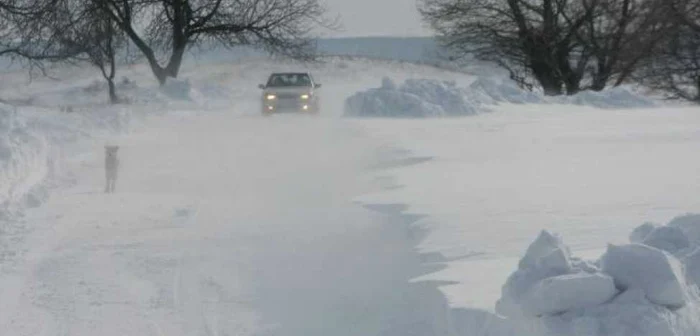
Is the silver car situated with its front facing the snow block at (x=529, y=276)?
yes

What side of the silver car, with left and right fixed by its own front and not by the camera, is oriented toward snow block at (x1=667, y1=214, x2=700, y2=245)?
front

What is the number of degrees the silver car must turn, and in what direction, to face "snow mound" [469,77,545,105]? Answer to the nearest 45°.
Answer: approximately 135° to its left

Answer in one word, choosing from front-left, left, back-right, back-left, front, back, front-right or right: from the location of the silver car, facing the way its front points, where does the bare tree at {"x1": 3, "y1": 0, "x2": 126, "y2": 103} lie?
back-right

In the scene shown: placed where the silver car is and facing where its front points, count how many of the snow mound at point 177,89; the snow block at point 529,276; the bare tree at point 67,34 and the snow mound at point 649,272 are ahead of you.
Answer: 2

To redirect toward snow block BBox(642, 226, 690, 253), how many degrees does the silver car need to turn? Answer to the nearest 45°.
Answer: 0° — it already faces it

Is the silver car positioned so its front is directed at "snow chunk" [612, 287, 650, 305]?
yes

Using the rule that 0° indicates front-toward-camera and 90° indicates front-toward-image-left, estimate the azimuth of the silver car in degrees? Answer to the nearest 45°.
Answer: approximately 0°

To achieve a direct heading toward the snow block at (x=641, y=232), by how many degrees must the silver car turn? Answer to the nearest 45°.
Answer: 0° — it already faces it

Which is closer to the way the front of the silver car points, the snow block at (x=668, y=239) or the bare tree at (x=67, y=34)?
the snow block

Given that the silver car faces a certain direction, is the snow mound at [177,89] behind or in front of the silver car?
behind

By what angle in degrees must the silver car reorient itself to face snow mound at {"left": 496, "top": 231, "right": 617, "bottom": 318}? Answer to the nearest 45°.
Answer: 0° — it already faces it
